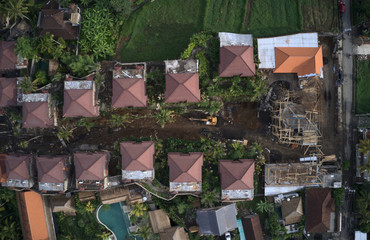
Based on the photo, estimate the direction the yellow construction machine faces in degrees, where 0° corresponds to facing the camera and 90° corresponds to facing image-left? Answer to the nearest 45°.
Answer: approximately 90°

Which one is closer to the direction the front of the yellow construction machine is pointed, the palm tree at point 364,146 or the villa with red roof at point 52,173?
the villa with red roof

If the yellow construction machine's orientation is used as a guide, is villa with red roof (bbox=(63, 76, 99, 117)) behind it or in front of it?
in front

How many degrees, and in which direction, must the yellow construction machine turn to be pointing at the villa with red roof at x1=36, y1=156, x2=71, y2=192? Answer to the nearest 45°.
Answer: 0° — it already faces it

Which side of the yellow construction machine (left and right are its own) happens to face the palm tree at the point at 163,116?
front

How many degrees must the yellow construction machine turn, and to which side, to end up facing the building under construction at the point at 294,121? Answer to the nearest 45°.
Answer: approximately 180°

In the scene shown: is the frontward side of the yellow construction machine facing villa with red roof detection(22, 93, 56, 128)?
yes

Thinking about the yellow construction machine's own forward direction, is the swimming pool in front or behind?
in front

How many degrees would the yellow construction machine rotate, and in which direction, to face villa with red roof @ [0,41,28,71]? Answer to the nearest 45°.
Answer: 0° — it already faces it

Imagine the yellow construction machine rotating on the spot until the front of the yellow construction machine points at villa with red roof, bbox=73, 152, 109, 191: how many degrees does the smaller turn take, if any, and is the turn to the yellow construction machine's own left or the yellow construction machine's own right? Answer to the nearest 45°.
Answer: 0° — it already faces it

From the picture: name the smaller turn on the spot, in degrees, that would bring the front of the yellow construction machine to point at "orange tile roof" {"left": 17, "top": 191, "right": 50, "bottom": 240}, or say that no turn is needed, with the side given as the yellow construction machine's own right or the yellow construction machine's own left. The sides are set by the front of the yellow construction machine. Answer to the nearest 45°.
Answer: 0° — it already faces it

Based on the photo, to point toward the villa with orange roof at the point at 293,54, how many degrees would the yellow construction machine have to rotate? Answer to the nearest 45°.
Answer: approximately 180°

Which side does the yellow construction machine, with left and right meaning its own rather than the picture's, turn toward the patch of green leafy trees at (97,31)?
front

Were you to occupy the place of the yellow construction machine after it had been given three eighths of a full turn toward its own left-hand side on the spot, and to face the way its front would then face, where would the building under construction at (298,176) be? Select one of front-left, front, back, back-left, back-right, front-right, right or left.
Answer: front-left
